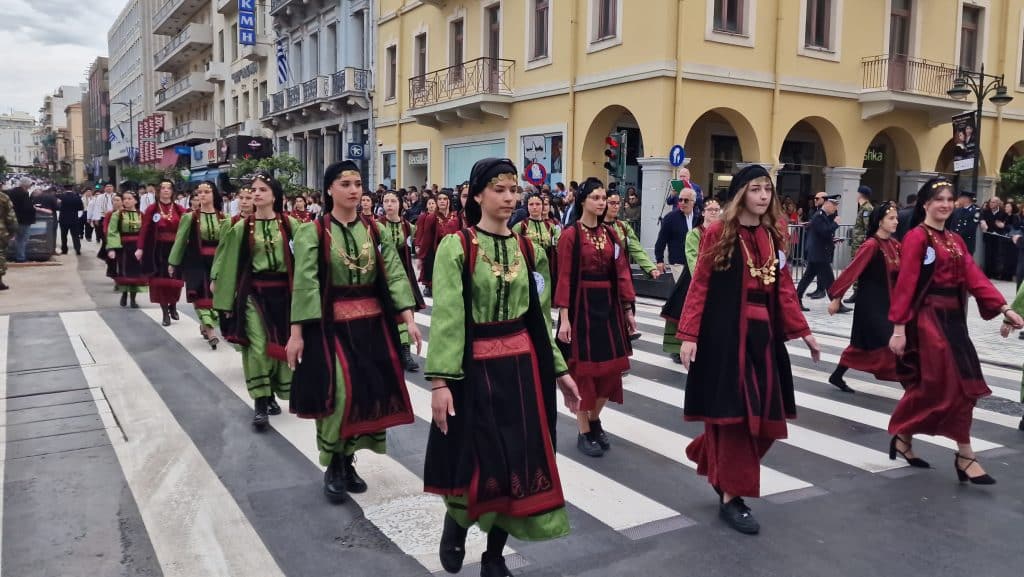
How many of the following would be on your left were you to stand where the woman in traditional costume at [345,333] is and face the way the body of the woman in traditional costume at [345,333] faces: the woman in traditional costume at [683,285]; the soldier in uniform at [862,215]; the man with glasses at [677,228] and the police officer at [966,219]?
4

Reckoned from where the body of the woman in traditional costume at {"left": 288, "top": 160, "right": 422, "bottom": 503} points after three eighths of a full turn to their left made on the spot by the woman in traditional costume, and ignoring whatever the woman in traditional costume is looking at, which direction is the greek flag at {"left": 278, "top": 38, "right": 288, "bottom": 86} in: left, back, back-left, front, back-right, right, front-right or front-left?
front

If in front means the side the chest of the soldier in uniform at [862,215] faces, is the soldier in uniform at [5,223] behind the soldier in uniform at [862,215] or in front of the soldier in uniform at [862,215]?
in front
